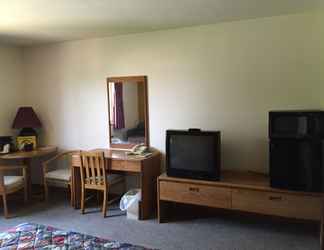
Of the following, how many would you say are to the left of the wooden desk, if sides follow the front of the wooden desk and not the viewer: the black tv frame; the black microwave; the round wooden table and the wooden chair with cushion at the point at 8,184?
2

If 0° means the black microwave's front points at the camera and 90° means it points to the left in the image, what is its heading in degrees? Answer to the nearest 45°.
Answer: approximately 0°

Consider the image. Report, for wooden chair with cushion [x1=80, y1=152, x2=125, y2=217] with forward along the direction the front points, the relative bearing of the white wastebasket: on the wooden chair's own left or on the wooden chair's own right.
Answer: on the wooden chair's own right

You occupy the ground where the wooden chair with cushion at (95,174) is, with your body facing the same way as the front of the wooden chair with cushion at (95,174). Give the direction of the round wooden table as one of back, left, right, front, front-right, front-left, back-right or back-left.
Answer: left

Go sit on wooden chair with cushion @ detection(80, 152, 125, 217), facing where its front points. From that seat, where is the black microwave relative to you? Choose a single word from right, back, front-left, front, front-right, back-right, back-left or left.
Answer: right

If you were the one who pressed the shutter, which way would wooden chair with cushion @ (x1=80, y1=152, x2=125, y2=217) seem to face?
facing away from the viewer and to the right of the viewer

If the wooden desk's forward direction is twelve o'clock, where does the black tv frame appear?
The black tv frame is roughly at 9 o'clock from the wooden desk.

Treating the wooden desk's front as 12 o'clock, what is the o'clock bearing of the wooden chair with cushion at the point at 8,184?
The wooden chair with cushion is roughly at 2 o'clock from the wooden desk.
